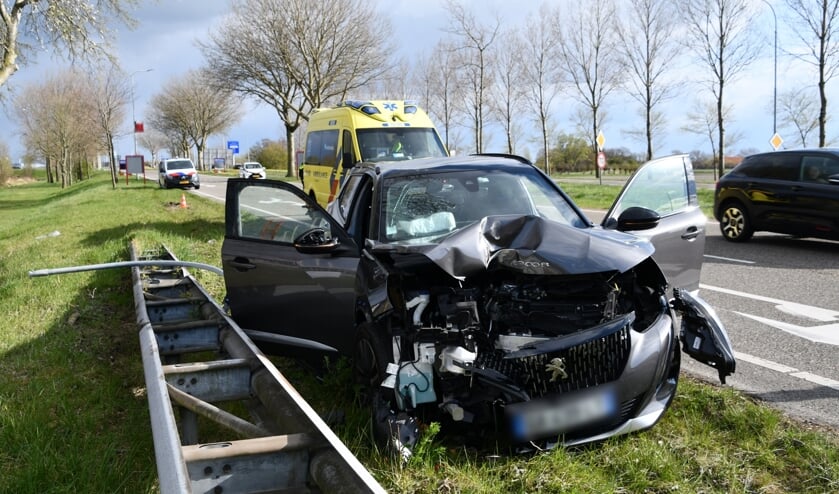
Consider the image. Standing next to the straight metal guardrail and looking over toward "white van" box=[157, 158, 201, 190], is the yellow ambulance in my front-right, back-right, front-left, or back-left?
front-right

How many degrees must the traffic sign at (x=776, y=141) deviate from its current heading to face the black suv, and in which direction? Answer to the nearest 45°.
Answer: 0° — it already faces it

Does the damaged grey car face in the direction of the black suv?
no

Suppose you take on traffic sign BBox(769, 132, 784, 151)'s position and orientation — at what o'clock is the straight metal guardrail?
The straight metal guardrail is roughly at 12 o'clock from the traffic sign.

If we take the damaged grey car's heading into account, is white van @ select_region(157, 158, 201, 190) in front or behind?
behind

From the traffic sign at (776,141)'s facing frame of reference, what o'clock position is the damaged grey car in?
The damaged grey car is roughly at 12 o'clock from the traffic sign.

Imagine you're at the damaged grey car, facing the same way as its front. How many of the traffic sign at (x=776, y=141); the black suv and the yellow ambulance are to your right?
0

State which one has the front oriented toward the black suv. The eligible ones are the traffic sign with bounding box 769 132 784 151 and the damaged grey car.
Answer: the traffic sign

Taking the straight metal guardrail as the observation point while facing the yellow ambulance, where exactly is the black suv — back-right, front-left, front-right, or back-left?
front-right

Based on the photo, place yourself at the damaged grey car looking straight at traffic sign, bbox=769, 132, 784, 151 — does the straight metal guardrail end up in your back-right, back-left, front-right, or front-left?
back-left

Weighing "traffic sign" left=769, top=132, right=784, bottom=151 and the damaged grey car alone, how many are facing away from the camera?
0

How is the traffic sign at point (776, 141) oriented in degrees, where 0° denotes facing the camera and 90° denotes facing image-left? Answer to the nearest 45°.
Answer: approximately 0°

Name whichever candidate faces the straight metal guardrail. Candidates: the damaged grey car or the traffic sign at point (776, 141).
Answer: the traffic sign

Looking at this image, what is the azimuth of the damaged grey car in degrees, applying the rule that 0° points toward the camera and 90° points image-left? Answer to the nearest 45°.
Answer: approximately 315°
